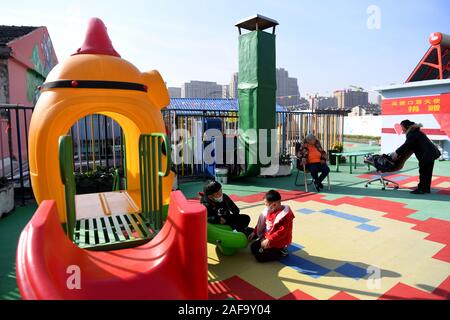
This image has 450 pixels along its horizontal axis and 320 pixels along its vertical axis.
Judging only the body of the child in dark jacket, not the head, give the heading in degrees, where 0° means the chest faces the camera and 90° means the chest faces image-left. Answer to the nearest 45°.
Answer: approximately 315°

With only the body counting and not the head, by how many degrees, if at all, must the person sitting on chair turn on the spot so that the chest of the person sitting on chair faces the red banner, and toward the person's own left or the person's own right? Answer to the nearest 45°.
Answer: approximately 135° to the person's own left

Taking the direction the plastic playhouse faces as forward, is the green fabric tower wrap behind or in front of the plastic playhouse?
behind

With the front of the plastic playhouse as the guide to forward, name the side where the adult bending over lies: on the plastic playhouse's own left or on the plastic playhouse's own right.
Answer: on the plastic playhouse's own left

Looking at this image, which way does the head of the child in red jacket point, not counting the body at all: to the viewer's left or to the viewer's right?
to the viewer's left

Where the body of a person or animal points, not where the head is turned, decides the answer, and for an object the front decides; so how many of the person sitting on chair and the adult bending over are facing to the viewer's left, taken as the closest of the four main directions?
1

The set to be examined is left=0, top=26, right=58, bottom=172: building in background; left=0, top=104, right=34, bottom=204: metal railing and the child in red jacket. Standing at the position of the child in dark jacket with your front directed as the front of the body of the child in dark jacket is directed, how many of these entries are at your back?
2

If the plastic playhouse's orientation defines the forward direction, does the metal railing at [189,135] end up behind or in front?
behind

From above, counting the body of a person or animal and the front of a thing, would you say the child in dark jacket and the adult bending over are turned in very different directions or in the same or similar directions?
very different directions
